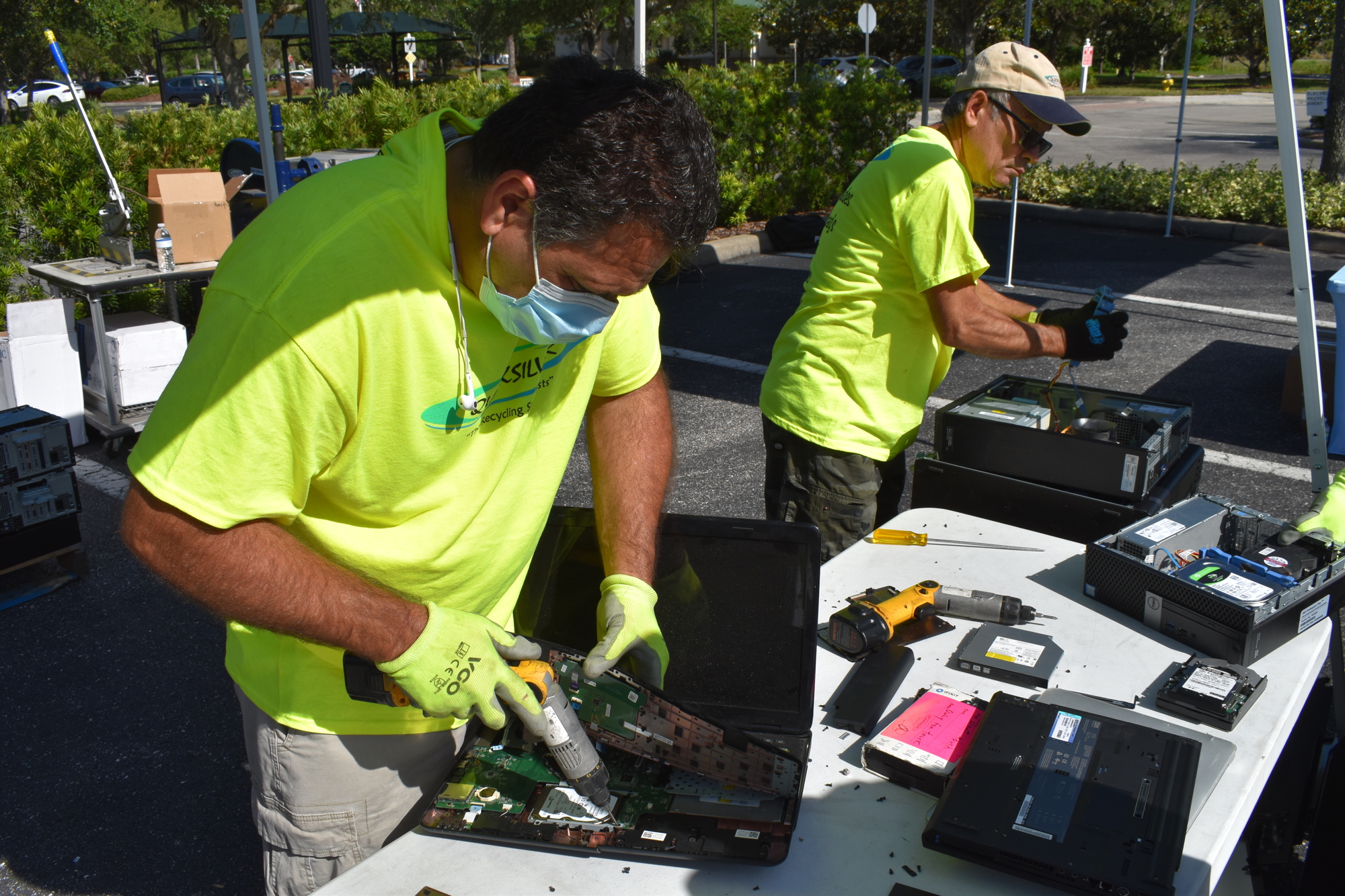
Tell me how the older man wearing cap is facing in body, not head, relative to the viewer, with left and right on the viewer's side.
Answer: facing to the right of the viewer

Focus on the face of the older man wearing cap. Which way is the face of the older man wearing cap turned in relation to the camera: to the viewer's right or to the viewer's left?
to the viewer's right

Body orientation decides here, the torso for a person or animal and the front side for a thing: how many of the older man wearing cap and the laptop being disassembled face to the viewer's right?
1

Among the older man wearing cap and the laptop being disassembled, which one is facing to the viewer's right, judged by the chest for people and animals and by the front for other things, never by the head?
the older man wearing cap

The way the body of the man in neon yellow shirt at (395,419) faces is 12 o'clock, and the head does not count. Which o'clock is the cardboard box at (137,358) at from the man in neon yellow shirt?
The cardboard box is roughly at 7 o'clock from the man in neon yellow shirt.

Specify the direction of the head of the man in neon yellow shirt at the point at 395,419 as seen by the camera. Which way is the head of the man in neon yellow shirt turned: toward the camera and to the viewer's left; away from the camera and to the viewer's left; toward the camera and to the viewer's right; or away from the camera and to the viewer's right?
toward the camera and to the viewer's right
